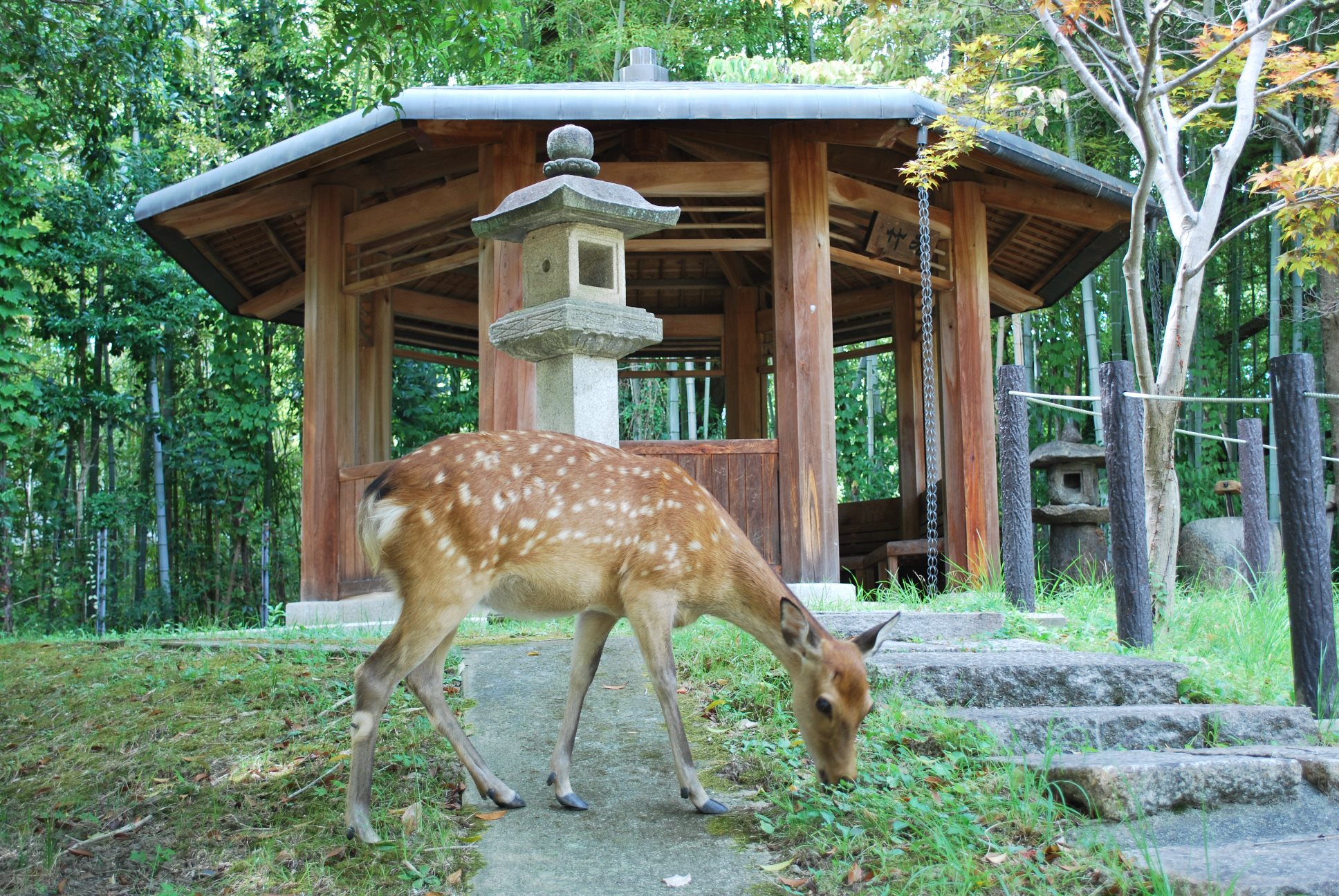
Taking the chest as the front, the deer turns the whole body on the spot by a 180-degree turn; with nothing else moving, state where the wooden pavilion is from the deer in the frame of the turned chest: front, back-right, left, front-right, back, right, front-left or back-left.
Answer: right

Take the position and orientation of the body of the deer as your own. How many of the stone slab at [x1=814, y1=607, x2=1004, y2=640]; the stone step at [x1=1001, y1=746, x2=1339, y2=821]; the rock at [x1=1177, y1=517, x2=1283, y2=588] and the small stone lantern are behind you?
0

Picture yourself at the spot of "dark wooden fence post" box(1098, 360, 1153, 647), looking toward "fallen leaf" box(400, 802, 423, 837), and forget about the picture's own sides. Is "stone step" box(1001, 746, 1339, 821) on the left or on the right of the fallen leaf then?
left

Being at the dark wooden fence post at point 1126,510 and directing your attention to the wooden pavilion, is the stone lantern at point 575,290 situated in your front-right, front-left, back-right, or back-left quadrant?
front-left

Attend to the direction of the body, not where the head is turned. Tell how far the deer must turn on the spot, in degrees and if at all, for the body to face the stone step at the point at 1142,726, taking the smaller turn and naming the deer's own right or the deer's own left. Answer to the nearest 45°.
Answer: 0° — it already faces it

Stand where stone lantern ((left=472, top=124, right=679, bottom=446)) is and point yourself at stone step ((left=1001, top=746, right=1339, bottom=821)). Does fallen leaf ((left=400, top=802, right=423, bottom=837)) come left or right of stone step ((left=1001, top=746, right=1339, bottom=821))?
right

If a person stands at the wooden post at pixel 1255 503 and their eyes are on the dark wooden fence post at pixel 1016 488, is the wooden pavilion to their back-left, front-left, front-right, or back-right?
front-right

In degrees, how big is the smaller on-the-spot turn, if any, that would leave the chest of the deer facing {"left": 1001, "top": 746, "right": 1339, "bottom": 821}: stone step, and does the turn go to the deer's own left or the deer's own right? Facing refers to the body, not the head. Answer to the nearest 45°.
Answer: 0° — it already faces it

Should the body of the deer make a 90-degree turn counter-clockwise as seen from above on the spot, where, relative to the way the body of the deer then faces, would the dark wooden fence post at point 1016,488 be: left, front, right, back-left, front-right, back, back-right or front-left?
front-right

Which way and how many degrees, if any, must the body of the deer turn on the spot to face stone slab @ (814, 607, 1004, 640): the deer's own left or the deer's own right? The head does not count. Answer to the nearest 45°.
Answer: approximately 45° to the deer's own left

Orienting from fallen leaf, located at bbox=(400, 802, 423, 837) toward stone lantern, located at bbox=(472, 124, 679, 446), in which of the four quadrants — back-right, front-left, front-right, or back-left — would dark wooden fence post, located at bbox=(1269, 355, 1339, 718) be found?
front-right

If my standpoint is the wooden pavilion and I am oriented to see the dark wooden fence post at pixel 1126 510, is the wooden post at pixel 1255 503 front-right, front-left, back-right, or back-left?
front-left

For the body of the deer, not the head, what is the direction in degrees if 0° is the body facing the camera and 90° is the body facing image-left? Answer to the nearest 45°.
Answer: approximately 270°

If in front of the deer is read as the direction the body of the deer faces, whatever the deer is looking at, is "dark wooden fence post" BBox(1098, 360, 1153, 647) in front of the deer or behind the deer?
in front

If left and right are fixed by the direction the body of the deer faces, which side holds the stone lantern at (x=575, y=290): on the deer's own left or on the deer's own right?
on the deer's own left

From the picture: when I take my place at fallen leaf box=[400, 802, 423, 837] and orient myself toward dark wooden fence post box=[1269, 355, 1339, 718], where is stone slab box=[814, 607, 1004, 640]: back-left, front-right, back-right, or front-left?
front-left
